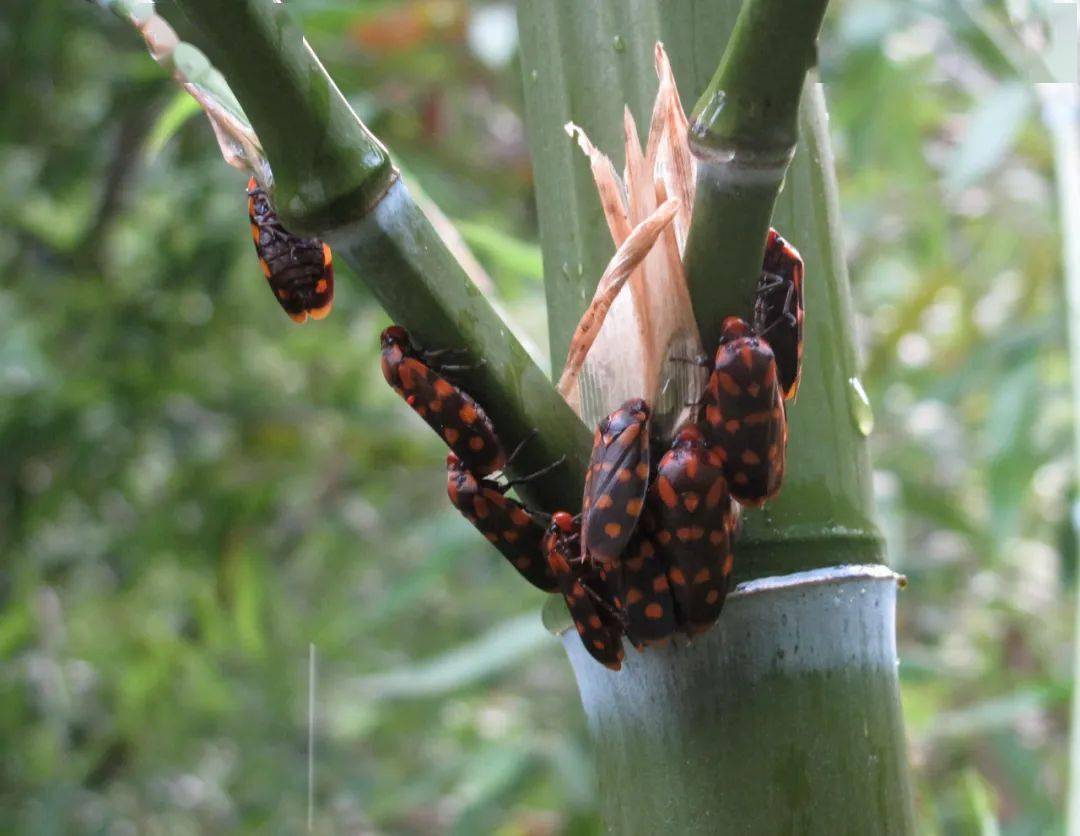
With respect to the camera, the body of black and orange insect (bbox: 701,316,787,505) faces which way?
away from the camera

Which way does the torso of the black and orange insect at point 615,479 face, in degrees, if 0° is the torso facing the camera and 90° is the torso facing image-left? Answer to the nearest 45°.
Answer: approximately 225°

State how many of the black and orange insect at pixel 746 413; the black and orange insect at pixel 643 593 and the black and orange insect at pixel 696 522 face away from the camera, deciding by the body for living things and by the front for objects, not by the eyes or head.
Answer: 3

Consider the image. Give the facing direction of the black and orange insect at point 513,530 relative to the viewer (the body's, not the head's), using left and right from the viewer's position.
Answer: facing to the left of the viewer

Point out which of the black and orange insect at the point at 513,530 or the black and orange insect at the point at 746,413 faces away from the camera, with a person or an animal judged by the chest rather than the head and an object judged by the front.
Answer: the black and orange insect at the point at 746,413

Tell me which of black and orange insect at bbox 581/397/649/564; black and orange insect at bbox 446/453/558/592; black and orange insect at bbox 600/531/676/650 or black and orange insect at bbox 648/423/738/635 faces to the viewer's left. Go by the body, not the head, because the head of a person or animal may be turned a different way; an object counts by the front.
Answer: black and orange insect at bbox 446/453/558/592

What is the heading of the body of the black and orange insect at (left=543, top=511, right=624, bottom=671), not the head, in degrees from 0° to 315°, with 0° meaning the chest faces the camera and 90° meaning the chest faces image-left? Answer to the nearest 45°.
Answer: approximately 135°

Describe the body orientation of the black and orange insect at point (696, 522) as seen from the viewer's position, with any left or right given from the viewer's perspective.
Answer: facing away from the viewer

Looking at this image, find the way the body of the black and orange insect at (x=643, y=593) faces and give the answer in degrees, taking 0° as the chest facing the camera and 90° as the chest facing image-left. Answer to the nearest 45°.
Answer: approximately 180°
